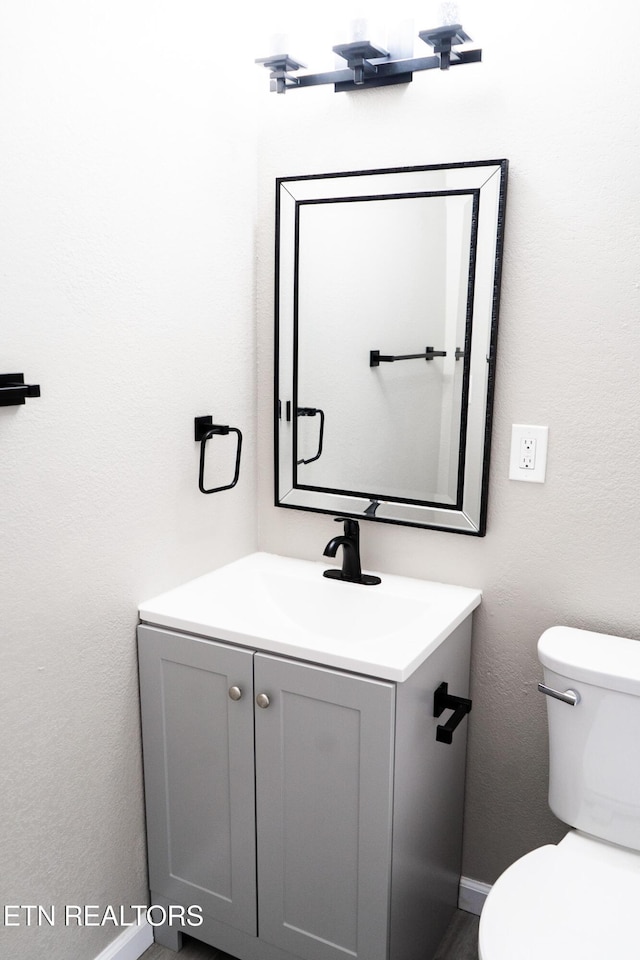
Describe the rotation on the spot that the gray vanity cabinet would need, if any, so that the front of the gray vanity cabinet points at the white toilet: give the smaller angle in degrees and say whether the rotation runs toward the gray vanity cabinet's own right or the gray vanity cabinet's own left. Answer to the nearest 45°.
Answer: approximately 135° to the gray vanity cabinet's own left

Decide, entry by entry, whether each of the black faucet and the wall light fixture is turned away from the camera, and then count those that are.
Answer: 0

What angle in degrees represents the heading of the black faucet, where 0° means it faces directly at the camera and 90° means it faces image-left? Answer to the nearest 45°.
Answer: approximately 45°
